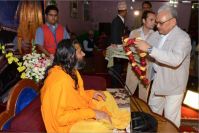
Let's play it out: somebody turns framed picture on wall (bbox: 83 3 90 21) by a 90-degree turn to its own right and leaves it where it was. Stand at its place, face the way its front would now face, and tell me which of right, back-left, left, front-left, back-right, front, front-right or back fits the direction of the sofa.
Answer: left

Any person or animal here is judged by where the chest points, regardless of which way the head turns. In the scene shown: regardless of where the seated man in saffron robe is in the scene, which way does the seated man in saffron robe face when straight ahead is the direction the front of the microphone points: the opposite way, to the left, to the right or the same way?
the opposite way

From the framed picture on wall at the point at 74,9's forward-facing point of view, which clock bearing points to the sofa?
The sofa is roughly at 12 o'clock from the framed picture on wall.

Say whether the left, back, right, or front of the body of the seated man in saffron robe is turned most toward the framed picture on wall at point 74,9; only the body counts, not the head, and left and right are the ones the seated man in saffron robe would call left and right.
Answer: left

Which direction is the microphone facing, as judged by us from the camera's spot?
facing to the left of the viewer

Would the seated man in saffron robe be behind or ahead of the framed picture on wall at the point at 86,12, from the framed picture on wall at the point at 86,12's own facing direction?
ahead

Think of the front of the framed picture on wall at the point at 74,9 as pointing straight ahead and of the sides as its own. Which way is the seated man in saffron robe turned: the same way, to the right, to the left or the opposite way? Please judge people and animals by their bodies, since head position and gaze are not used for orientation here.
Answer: to the left

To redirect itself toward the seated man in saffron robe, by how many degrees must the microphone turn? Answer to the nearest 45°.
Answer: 0° — it already faces them

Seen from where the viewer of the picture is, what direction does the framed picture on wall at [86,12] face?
facing the viewer

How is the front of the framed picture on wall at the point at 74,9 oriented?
toward the camera

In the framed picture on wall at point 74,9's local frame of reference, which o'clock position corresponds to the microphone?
The microphone is roughly at 12 o'clock from the framed picture on wall.

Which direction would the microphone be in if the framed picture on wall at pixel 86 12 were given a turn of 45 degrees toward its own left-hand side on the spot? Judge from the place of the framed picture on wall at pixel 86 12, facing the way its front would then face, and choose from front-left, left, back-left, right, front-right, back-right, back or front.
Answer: front-right

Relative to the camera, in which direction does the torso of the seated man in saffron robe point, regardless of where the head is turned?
to the viewer's right

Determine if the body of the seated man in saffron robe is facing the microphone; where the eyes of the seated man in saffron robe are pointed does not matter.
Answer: yes

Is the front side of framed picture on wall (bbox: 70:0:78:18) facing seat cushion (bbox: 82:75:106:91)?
yes

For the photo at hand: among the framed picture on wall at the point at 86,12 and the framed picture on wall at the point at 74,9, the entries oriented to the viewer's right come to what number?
0
